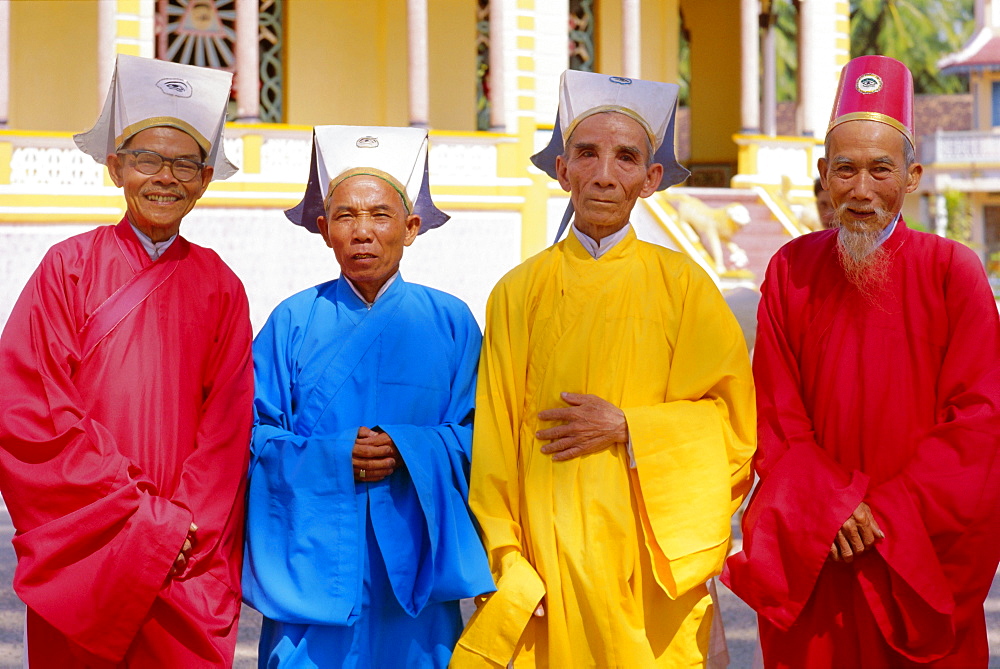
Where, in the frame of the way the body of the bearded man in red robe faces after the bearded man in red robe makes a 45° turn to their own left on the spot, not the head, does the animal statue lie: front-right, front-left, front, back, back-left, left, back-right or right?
back-left

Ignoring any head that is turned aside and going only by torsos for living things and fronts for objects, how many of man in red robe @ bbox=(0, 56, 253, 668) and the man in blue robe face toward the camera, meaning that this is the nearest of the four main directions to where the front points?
2

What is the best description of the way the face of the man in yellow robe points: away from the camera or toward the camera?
toward the camera

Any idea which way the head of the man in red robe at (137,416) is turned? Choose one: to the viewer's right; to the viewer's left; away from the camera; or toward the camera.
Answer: toward the camera

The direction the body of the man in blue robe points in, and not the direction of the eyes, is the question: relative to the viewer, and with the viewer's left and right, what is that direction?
facing the viewer

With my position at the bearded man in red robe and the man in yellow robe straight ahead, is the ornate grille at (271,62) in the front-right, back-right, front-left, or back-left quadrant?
front-right

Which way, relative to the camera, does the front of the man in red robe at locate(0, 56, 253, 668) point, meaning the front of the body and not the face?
toward the camera

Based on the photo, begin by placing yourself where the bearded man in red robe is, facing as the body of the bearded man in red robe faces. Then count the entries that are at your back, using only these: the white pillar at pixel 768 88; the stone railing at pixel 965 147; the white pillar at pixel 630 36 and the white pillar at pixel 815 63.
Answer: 4

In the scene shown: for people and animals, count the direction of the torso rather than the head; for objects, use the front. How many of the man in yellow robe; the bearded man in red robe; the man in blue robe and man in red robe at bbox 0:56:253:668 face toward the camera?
4

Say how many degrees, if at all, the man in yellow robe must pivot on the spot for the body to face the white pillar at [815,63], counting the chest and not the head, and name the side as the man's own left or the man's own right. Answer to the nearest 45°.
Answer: approximately 180°

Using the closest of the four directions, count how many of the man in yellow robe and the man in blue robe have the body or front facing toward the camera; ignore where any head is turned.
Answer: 2

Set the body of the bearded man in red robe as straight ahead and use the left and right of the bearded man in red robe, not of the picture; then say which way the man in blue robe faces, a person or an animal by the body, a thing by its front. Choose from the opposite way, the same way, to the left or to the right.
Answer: the same way

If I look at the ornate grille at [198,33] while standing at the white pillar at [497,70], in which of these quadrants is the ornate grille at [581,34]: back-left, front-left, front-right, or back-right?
back-right

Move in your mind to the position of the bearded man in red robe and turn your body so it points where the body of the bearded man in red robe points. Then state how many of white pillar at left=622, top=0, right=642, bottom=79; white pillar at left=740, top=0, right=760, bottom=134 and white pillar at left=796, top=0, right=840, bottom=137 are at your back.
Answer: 3

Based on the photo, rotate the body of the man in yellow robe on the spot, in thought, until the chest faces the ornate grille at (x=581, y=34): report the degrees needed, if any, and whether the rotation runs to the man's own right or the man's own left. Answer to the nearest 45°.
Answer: approximately 180°

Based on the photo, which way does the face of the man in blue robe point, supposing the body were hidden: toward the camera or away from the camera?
toward the camera

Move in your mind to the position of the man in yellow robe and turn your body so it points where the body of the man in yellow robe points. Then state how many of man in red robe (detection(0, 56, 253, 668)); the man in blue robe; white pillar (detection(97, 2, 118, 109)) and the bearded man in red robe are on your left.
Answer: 1
